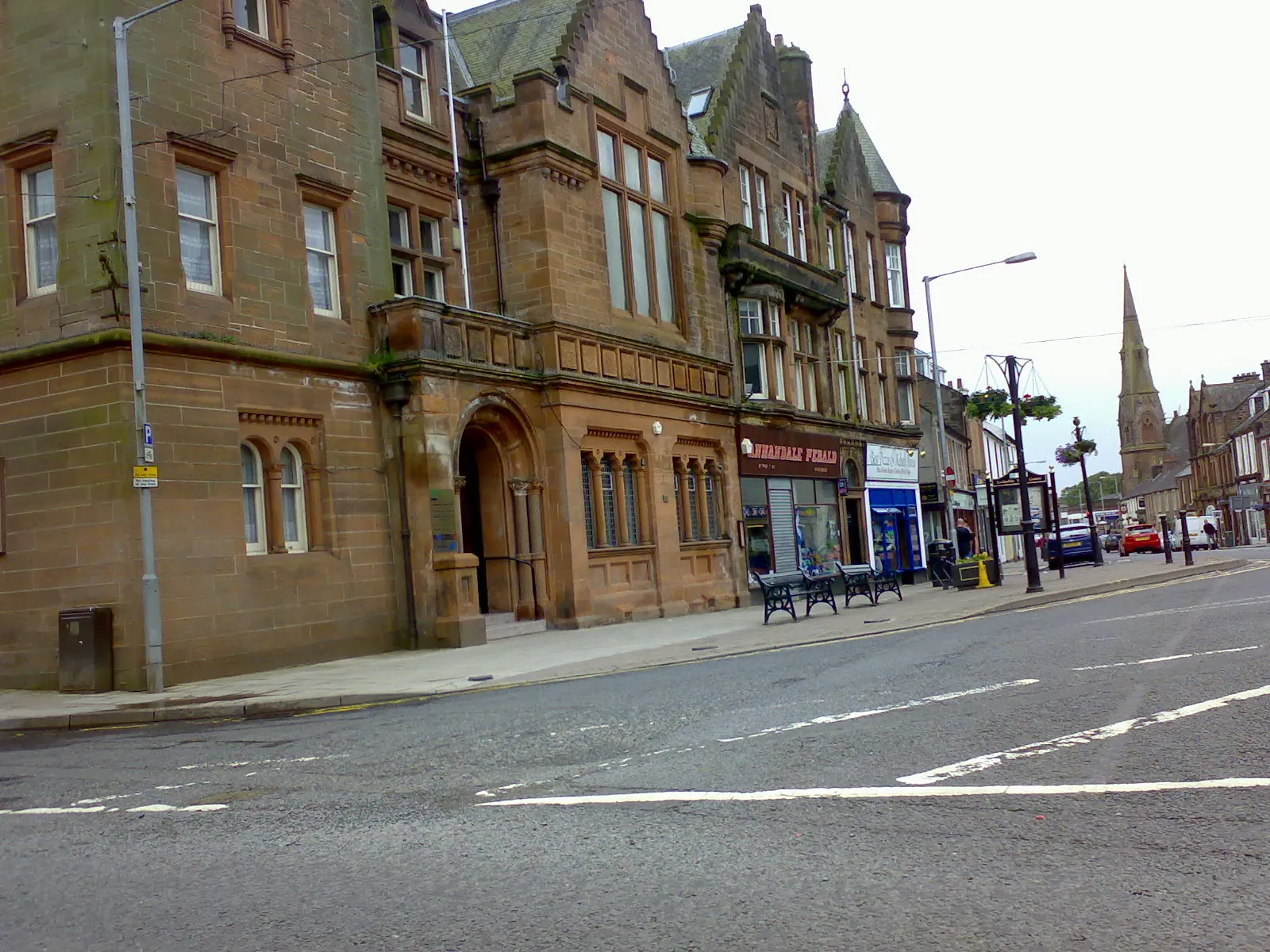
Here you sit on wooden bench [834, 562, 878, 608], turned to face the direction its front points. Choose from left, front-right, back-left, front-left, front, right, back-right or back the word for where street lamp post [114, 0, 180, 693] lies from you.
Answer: right

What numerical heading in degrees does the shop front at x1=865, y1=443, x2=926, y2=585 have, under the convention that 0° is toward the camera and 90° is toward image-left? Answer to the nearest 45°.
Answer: approximately 315°

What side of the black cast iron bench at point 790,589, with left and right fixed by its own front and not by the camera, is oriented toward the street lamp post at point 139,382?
right

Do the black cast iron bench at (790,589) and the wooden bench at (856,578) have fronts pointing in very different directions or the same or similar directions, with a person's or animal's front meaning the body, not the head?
same or similar directions

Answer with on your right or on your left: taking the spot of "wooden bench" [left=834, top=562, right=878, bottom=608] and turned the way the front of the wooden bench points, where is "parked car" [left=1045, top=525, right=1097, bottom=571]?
on your left

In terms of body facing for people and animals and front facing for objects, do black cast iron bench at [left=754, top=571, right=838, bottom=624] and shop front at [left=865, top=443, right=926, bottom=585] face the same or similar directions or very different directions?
same or similar directions

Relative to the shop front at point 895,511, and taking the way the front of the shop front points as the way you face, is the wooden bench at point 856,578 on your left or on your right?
on your right

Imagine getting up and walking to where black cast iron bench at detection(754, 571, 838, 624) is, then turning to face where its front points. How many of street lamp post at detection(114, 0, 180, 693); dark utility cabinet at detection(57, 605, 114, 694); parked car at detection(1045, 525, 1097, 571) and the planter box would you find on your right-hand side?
2

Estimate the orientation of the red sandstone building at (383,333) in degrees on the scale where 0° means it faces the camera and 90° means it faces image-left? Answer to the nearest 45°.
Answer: approximately 315°

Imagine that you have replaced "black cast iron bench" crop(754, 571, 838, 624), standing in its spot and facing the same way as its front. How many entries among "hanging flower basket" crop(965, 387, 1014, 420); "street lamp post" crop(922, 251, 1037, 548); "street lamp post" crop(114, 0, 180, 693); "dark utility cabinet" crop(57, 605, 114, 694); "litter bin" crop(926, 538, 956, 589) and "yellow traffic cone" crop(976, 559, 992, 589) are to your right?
2

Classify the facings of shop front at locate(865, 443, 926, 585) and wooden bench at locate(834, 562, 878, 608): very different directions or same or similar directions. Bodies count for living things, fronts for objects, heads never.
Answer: same or similar directions

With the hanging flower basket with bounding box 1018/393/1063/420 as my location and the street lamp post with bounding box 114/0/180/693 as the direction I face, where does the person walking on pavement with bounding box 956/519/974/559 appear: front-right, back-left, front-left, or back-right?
back-right

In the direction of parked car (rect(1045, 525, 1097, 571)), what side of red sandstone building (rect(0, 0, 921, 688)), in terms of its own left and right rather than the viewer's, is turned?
left

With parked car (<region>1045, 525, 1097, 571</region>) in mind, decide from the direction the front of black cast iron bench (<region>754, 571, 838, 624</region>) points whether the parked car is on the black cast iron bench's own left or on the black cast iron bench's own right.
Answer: on the black cast iron bench's own left

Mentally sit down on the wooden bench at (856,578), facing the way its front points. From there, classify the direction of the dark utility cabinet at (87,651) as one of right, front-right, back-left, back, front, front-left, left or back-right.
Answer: right

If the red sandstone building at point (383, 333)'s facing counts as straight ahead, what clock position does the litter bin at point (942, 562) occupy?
The litter bin is roughly at 9 o'clock from the red sandstone building.

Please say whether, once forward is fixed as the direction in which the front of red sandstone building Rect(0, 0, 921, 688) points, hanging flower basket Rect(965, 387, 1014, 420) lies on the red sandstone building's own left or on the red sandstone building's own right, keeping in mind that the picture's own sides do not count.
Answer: on the red sandstone building's own left

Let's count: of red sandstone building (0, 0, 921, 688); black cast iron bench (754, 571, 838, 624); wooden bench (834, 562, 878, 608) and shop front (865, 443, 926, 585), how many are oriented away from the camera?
0
